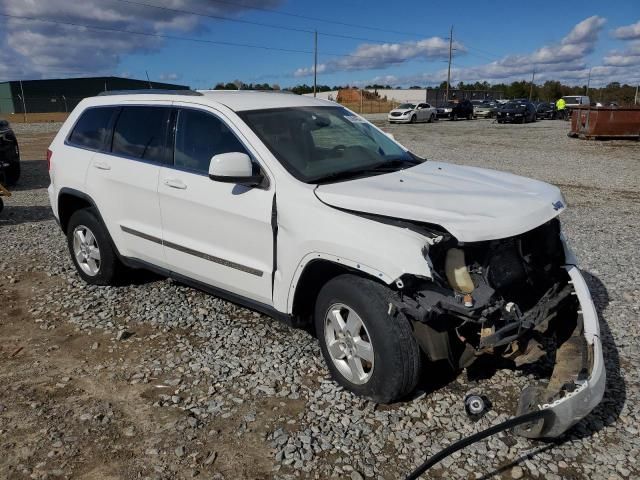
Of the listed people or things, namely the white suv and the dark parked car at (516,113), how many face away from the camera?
0

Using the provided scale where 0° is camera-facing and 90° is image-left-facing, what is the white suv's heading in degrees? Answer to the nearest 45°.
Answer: approximately 315°

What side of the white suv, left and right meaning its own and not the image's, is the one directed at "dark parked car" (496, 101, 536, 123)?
left

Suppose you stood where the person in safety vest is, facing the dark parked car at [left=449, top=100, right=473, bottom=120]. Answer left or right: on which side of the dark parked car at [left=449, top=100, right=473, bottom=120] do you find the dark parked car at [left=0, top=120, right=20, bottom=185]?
left

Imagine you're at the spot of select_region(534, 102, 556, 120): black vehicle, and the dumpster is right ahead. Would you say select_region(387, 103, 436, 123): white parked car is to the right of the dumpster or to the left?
right

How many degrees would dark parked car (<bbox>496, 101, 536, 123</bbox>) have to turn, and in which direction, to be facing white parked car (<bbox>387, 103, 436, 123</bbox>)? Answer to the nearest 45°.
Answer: approximately 45° to its right

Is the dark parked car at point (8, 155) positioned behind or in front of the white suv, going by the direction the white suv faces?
behind

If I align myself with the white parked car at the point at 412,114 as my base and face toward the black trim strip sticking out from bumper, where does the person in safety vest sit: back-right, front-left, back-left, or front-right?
back-left

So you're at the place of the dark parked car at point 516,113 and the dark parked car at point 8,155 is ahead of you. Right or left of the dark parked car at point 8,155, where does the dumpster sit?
left

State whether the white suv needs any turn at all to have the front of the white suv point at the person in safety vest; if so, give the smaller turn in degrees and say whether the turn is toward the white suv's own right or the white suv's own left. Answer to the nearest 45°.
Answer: approximately 90° to the white suv's own left

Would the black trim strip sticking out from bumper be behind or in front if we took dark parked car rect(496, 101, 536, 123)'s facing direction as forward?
in front

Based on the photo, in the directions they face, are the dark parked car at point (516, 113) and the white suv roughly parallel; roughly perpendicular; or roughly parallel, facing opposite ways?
roughly perpendicular

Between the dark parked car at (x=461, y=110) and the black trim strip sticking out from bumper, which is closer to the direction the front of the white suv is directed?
the black trim strip sticking out from bumper

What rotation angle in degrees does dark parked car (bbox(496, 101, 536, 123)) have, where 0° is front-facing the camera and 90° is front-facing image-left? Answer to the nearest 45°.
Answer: approximately 45°
